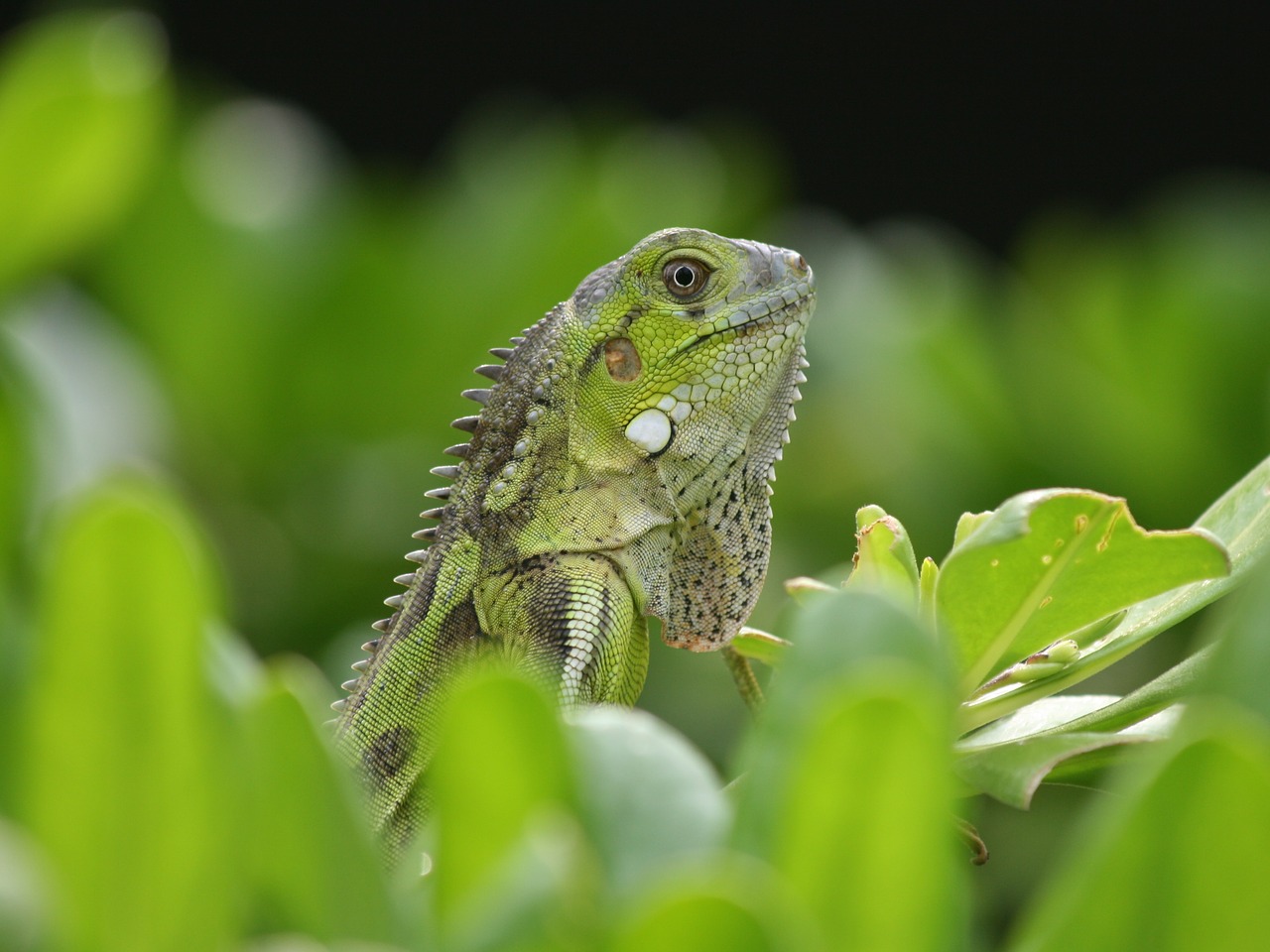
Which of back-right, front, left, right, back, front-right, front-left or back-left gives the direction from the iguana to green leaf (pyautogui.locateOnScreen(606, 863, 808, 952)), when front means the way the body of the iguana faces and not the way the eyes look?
right

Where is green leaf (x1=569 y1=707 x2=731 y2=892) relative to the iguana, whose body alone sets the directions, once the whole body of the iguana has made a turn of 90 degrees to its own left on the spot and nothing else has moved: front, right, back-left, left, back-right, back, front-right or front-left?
back

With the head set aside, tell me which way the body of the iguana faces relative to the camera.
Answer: to the viewer's right

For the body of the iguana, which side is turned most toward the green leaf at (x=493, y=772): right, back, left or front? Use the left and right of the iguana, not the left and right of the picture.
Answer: right

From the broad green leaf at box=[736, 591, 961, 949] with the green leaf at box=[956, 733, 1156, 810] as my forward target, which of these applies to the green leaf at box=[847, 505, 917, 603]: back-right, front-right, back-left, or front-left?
front-left
